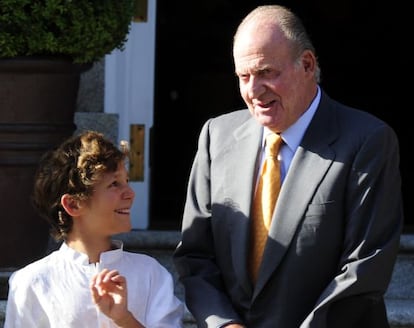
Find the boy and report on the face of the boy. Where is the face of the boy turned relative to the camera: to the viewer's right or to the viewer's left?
to the viewer's right

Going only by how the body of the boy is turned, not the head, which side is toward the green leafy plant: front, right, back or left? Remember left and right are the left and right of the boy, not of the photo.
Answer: back

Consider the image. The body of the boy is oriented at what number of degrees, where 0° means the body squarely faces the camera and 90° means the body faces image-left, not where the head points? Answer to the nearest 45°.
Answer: approximately 0°
